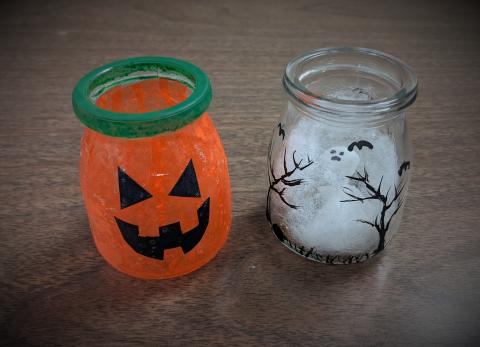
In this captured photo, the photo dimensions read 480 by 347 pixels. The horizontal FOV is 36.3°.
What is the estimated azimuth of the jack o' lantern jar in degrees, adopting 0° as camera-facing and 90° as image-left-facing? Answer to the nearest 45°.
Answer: approximately 0°
